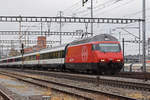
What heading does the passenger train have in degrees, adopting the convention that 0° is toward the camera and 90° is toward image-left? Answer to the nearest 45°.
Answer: approximately 315°
